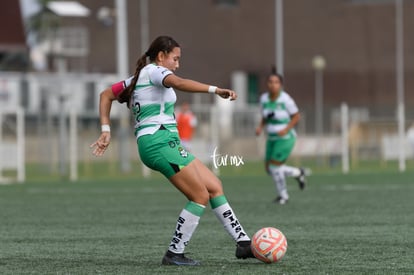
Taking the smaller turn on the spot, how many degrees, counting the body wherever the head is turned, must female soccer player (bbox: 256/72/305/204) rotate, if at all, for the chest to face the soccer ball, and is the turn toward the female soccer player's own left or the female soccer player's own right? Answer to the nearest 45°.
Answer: approximately 45° to the female soccer player's own left

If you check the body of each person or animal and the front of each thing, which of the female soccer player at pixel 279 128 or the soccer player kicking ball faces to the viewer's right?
the soccer player kicking ball

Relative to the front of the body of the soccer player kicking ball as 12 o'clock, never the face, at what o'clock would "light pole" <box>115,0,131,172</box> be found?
The light pole is roughly at 9 o'clock from the soccer player kicking ball.

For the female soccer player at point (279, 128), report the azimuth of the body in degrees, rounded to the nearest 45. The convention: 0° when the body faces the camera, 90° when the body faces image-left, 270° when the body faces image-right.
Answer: approximately 45°

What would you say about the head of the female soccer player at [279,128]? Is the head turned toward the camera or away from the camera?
toward the camera

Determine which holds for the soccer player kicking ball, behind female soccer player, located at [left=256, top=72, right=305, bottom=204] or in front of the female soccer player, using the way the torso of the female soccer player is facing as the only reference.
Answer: in front

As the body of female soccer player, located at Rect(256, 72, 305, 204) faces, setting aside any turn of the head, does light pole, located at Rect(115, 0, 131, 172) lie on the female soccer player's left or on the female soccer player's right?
on the female soccer player's right

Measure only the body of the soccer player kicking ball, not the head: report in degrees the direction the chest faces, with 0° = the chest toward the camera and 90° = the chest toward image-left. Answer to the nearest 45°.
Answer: approximately 270°

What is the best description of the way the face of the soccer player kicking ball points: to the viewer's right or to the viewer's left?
to the viewer's right

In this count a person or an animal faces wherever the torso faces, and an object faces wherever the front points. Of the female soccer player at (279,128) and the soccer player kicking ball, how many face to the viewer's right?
1
